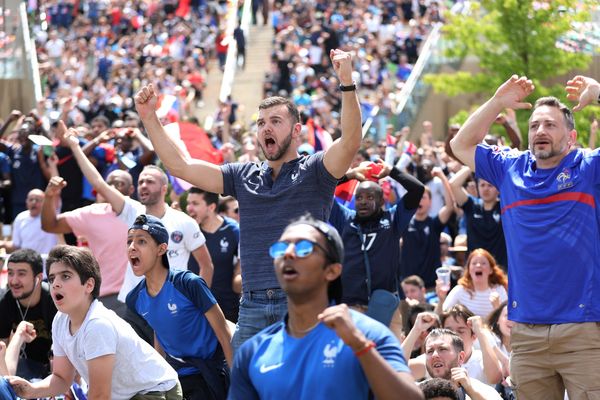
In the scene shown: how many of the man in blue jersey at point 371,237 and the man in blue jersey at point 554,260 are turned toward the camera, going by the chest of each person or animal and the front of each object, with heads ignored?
2

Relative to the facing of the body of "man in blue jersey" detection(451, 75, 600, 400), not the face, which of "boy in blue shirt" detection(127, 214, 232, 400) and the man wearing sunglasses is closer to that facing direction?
the man wearing sunglasses

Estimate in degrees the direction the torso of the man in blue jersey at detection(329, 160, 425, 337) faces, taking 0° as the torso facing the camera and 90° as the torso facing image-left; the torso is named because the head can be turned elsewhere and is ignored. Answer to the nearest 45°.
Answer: approximately 0°

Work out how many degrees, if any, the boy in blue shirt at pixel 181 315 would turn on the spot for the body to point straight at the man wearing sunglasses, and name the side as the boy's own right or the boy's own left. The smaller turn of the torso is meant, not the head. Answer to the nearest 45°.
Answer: approximately 45° to the boy's own left

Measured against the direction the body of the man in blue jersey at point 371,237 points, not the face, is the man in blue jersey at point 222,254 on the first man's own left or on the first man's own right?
on the first man's own right
